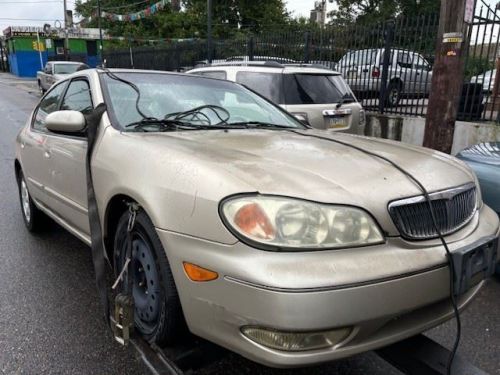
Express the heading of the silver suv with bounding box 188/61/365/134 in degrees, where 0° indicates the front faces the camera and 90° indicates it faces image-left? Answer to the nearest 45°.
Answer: approximately 135°

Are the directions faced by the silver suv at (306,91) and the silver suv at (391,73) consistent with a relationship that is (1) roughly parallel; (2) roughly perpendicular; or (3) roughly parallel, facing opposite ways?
roughly perpendicular

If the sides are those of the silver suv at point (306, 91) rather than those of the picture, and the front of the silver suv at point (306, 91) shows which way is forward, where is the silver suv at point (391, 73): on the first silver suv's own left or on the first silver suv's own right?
on the first silver suv's own right

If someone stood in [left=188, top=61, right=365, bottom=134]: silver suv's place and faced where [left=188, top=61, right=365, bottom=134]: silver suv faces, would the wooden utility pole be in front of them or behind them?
behind
